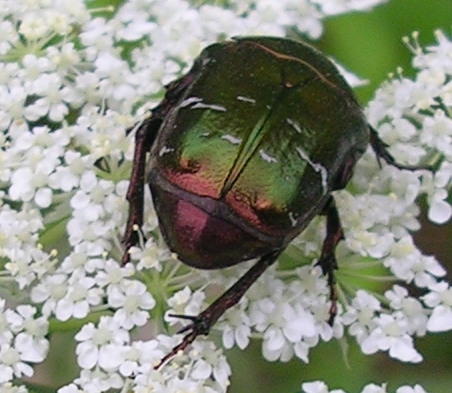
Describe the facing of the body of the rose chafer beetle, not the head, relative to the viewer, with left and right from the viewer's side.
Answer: facing away from the viewer and to the right of the viewer

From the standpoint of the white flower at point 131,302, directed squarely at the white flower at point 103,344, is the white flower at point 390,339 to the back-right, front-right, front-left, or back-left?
back-left
